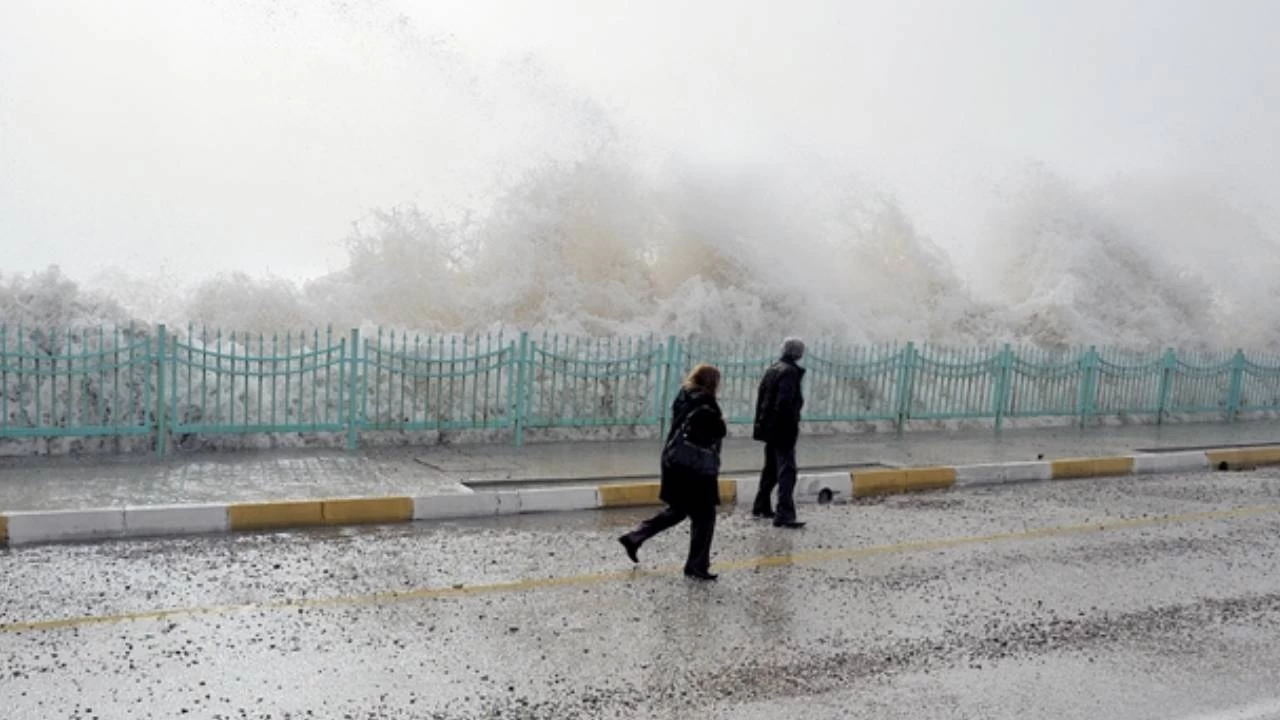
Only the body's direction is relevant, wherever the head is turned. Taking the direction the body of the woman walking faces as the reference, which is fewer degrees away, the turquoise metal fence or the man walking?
the man walking

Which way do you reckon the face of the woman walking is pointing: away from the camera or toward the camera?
away from the camera

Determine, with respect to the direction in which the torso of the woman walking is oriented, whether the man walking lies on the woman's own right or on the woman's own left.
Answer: on the woman's own left

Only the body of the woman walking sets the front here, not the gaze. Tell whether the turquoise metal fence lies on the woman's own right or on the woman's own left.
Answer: on the woman's own left

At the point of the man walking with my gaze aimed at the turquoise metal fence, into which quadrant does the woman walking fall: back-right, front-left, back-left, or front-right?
back-left

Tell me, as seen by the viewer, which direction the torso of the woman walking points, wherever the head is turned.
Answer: to the viewer's right
